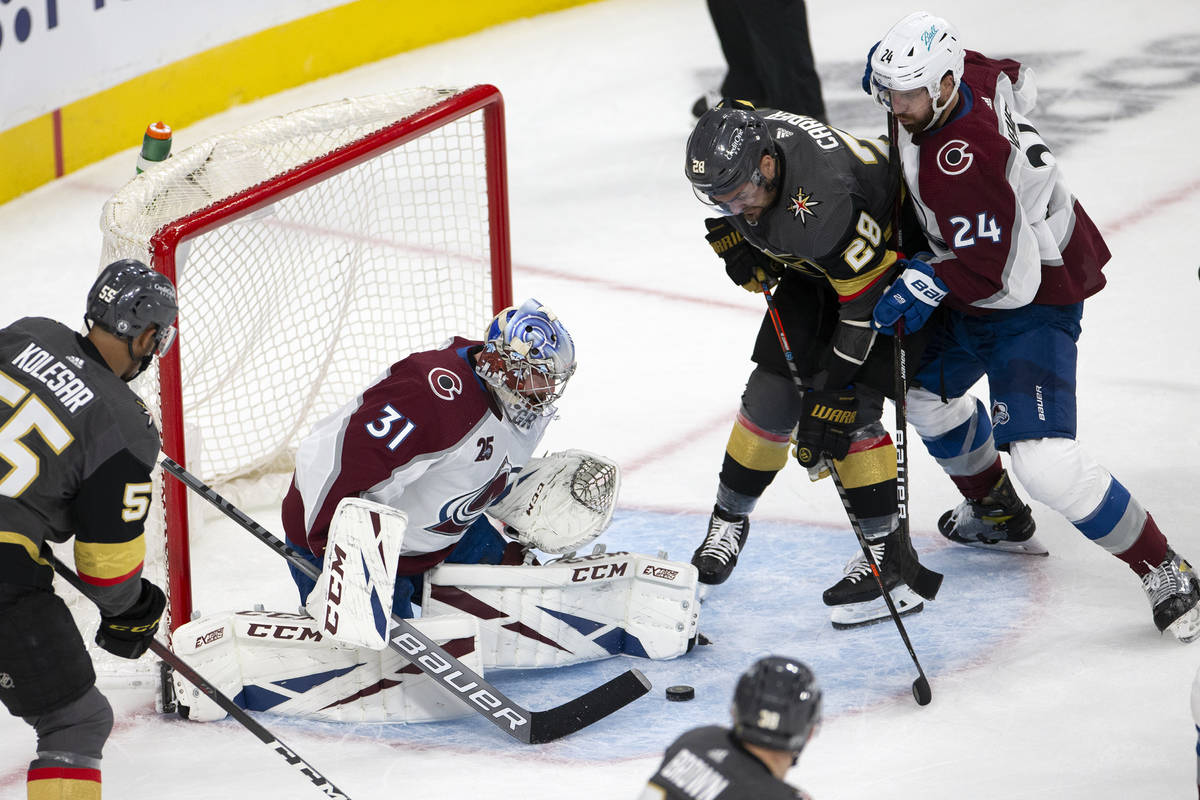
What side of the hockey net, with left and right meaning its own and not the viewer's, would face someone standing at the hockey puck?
front
